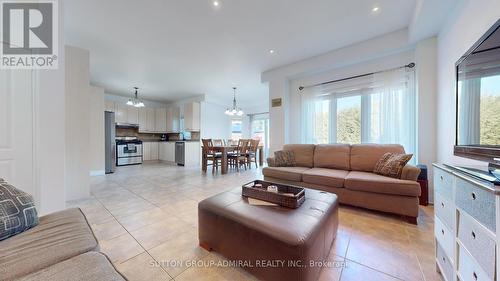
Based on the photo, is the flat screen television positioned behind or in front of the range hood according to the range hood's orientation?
in front

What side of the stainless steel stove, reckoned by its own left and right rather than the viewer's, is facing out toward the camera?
front

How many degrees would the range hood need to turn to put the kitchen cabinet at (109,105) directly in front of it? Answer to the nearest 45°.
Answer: approximately 45° to its right

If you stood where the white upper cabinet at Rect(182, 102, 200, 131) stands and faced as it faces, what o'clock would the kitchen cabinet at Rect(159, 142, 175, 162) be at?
The kitchen cabinet is roughly at 3 o'clock from the white upper cabinet.

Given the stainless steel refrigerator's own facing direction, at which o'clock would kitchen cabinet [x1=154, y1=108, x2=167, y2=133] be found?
The kitchen cabinet is roughly at 9 o'clock from the stainless steel refrigerator.

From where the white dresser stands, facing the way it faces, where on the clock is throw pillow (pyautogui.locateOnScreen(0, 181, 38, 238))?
The throw pillow is roughly at 12 o'clock from the white dresser.

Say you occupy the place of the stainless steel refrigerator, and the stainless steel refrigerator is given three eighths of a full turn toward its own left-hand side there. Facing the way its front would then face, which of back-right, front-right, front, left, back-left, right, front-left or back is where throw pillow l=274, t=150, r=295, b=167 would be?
back-right

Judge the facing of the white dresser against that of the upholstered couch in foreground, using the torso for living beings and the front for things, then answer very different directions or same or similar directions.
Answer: very different directions

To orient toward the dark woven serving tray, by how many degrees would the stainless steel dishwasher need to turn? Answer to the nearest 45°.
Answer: approximately 45° to its left

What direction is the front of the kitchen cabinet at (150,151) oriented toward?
toward the camera

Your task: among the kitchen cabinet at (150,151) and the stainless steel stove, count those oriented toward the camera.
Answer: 2

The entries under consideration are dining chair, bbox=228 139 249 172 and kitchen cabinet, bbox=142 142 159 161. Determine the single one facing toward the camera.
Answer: the kitchen cabinet

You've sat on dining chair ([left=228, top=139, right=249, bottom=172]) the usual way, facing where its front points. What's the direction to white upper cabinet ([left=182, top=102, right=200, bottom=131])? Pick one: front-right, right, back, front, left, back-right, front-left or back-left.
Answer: front

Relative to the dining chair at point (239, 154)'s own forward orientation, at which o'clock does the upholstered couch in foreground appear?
The upholstered couch in foreground is roughly at 8 o'clock from the dining chair.

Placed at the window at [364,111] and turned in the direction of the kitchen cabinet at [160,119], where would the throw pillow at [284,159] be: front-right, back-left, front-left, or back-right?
front-left

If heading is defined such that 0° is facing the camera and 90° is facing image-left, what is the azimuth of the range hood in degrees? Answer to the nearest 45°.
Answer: approximately 0°

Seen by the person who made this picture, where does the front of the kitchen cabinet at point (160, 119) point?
facing the viewer

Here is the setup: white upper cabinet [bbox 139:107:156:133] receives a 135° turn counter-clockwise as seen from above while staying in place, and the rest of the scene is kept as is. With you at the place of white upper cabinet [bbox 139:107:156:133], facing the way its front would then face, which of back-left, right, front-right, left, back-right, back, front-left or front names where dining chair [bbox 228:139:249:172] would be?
right

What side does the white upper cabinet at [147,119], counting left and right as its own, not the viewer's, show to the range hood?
right
